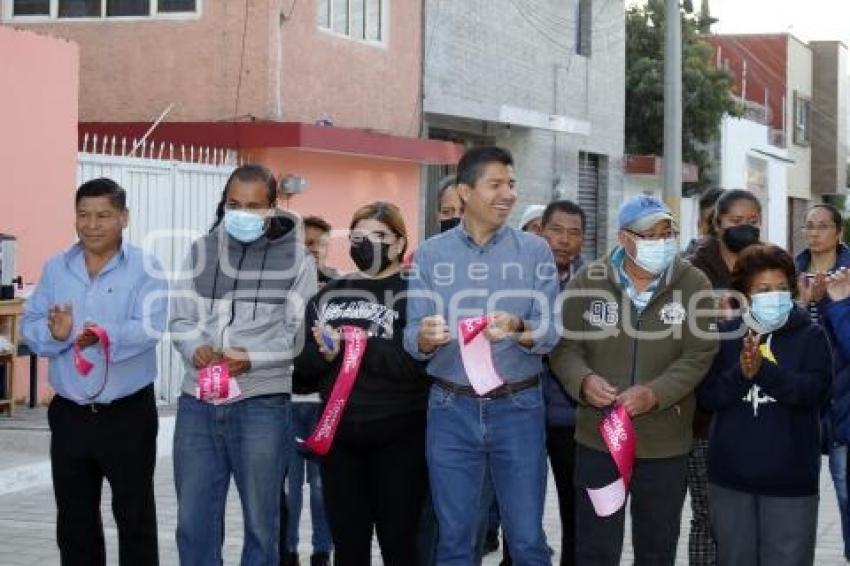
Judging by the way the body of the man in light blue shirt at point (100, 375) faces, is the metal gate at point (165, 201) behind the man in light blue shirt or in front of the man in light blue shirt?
behind

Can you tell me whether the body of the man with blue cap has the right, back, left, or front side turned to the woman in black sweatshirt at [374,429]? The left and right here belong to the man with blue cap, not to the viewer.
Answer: right

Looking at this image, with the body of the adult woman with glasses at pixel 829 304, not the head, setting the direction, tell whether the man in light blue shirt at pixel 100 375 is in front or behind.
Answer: in front

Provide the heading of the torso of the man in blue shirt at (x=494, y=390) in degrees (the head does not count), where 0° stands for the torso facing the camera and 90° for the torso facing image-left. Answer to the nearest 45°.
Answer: approximately 0°

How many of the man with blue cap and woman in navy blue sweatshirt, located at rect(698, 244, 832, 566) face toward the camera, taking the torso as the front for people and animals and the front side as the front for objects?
2

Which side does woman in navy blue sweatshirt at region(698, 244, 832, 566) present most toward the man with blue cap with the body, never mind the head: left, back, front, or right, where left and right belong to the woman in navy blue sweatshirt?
right

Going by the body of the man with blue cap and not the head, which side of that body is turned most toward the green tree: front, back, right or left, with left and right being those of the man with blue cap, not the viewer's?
back

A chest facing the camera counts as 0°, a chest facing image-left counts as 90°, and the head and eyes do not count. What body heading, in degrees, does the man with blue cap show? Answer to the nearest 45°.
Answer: approximately 0°

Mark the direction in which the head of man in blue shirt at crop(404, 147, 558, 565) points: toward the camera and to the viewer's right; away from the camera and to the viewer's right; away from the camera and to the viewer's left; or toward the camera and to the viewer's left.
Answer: toward the camera and to the viewer's right

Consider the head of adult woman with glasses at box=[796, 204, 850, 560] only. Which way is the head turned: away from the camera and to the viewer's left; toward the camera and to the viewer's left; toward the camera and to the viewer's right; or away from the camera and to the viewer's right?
toward the camera and to the viewer's left

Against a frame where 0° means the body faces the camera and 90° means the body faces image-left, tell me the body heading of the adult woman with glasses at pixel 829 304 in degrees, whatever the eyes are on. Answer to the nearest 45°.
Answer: approximately 45°
